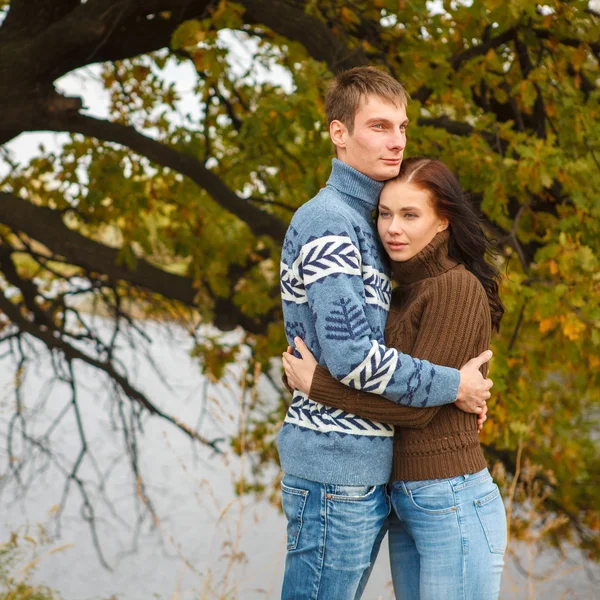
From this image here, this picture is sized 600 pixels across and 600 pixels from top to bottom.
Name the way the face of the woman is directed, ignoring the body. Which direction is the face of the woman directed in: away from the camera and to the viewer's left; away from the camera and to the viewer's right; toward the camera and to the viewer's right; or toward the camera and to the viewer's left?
toward the camera and to the viewer's left

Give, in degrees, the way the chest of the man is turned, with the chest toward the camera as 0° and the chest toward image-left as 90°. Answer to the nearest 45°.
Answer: approximately 270°

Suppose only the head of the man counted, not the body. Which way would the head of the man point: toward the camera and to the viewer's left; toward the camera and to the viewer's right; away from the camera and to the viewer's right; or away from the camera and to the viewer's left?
toward the camera and to the viewer's right
